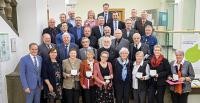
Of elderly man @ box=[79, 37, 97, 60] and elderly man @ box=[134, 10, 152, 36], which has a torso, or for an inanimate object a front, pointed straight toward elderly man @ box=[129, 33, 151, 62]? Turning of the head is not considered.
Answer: elderly man @ box=[134, 10, 152, 36]

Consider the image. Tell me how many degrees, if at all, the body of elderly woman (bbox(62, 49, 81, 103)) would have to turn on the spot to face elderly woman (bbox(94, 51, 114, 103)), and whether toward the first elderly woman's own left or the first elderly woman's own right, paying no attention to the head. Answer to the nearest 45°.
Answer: approximately 90° to the first elderly woman's own left

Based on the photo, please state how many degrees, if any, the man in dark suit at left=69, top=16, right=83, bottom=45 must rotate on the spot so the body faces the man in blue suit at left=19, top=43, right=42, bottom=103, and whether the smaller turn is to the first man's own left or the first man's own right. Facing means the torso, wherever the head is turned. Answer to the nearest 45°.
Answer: approximately 45° to the first man's own right

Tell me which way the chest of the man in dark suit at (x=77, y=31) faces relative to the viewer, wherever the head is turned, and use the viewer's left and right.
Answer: facing the viewer

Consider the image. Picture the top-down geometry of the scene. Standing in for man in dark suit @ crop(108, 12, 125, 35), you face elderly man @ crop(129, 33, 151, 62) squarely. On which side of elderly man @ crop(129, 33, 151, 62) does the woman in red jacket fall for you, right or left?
right

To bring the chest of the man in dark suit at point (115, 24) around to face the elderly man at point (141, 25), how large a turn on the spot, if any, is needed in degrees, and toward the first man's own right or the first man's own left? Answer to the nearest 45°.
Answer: approximately 90° to the first man's own left

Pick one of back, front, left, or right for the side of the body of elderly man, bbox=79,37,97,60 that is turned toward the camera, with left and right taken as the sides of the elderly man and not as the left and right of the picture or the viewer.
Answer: front

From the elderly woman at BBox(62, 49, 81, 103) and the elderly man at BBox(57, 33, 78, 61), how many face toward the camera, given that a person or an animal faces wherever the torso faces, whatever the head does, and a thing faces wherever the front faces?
2

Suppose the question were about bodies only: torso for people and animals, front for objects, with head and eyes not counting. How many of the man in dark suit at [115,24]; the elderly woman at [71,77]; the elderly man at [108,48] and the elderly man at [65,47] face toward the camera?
4

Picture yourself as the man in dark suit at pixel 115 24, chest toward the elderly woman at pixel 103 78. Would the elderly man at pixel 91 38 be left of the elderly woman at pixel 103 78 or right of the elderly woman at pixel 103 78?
right

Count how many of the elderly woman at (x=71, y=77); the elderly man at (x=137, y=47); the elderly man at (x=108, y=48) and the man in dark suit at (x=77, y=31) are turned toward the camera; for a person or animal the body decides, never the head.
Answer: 4

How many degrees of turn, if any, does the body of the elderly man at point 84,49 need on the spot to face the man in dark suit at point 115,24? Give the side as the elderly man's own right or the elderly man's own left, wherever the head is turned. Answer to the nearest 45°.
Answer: approximately 135° to the elderly man's own left
